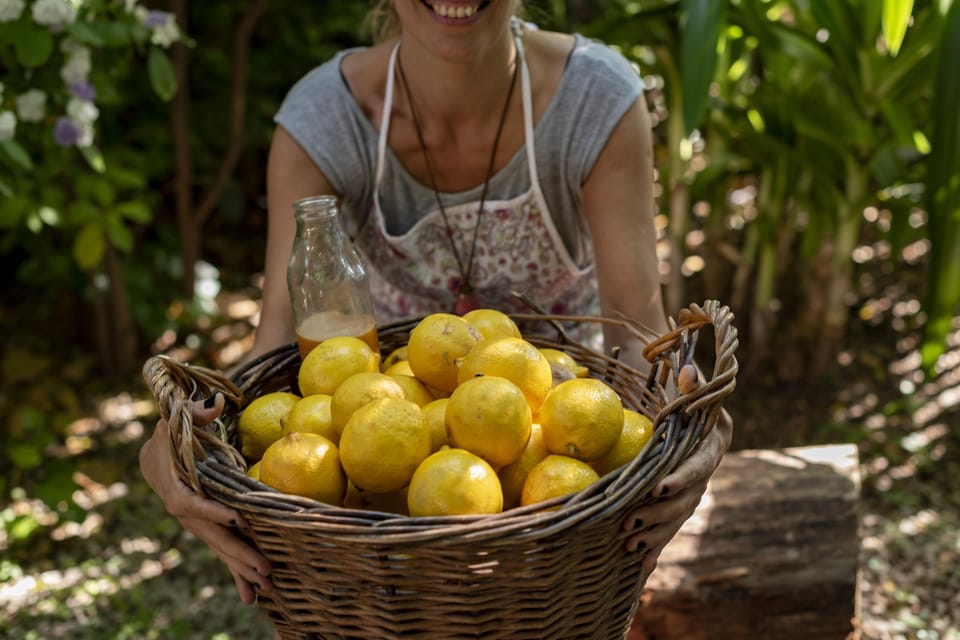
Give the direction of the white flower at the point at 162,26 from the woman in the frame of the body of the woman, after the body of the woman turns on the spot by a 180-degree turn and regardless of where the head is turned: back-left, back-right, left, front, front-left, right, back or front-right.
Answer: front-left

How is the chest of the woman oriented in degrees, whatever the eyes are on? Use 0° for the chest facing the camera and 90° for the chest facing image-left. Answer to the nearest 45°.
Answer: approximately 0°

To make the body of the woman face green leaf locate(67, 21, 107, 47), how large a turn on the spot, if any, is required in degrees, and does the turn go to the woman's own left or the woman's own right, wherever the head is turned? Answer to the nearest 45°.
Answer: approximately 135° to the woman's own right

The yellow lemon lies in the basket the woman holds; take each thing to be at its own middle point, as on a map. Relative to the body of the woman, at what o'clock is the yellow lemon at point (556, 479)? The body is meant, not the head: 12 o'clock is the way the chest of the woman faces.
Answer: The yellow lemon is roughly at 12 o'clock from the woman.

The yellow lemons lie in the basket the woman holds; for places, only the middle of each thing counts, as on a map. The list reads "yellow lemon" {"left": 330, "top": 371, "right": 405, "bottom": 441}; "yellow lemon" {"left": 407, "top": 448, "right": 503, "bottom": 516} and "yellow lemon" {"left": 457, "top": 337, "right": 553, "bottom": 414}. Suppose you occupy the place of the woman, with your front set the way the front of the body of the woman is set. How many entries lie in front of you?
3
